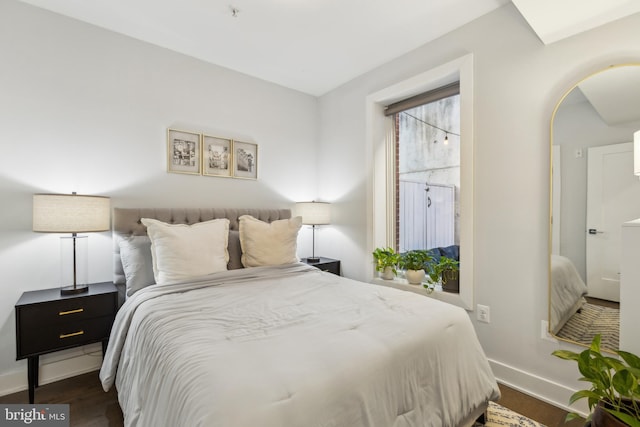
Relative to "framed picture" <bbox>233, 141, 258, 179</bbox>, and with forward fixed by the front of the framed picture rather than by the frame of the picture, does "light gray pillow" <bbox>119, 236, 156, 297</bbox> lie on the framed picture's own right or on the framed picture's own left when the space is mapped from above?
on the framed picture's own right

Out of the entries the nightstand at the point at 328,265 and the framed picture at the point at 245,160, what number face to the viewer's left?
0

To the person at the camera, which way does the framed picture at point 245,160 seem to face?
facing the viewer and to the right of the viewer

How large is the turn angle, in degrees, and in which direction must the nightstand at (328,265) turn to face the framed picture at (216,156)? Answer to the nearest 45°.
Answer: approximately 135° to its right

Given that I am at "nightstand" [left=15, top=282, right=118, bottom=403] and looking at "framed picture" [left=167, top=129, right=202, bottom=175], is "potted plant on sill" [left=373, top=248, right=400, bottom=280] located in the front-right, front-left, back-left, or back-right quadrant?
front-right

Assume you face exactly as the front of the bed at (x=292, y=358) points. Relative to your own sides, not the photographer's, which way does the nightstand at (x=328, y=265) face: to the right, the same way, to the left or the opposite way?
the same way

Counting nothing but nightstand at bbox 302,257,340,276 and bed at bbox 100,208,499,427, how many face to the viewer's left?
0

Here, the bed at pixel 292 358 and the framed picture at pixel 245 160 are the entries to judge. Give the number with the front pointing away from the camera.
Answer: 0

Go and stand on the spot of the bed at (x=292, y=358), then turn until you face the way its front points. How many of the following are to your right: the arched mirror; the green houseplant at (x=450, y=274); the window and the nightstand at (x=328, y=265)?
0

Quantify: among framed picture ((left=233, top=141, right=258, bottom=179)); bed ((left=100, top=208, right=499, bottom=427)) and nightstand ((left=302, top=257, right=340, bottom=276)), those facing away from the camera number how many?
0

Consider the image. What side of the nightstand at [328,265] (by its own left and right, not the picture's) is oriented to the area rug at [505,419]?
front

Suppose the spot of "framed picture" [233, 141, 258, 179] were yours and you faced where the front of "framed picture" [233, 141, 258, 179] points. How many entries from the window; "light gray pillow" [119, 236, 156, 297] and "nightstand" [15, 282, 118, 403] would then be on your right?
2

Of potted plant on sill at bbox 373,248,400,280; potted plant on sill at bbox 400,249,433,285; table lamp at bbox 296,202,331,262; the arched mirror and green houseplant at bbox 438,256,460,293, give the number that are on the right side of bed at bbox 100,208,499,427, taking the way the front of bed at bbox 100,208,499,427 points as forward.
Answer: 0

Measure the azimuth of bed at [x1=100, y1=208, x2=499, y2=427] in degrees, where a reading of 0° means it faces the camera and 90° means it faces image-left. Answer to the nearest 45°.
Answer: approximately 315°

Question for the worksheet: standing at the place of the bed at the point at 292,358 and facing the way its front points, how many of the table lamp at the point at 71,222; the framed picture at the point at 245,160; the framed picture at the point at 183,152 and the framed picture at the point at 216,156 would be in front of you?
0

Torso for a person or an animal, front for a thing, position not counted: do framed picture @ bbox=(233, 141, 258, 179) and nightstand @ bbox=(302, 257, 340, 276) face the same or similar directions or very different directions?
same or similar directions

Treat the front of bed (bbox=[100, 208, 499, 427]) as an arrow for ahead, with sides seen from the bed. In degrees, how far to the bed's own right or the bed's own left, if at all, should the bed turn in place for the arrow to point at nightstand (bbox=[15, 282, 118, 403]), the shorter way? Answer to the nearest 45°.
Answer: approximately 180°
